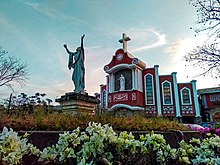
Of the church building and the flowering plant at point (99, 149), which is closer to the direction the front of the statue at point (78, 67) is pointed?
the flowering plant

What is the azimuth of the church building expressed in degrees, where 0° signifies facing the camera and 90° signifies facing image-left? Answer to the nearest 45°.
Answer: approximately 45°

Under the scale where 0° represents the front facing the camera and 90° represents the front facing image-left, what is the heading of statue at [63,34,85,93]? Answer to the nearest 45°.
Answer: approximately 45°

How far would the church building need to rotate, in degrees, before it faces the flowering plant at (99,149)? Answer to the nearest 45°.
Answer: approximately 45° to its left
